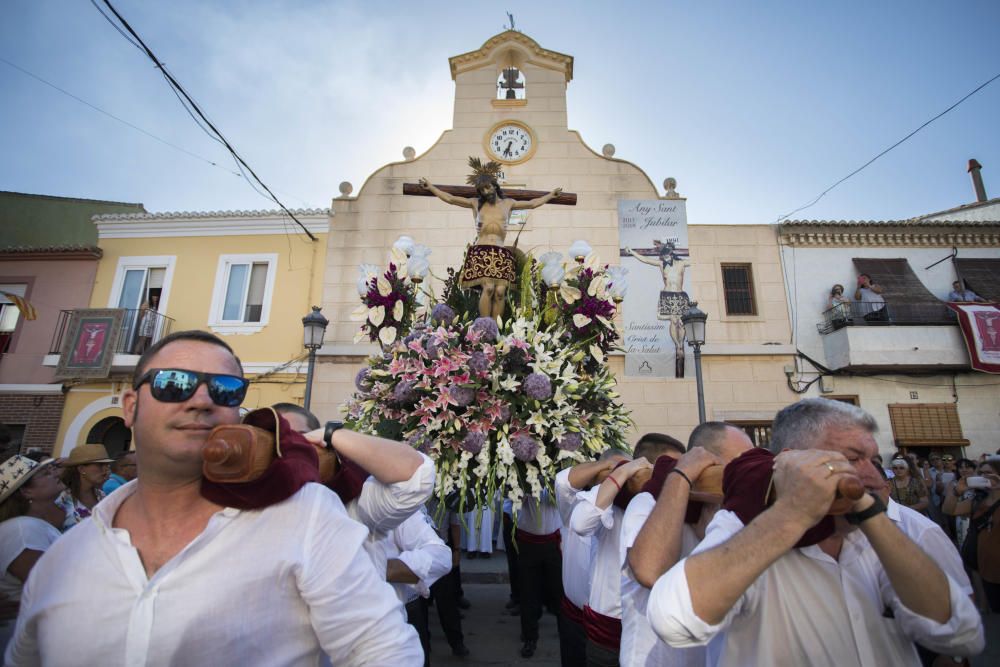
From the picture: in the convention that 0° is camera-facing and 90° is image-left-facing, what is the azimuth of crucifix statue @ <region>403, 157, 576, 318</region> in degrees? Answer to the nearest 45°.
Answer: approximately 0°

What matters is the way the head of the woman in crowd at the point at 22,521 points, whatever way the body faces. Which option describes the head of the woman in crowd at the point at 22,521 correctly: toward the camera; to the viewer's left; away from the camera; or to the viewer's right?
to the viewer's right

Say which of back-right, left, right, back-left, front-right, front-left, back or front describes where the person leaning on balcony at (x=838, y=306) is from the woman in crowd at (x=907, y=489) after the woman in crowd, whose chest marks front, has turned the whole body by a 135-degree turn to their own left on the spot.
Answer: left

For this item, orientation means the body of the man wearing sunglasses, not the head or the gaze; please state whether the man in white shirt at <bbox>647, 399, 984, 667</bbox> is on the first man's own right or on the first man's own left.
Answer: on the first man's own left
